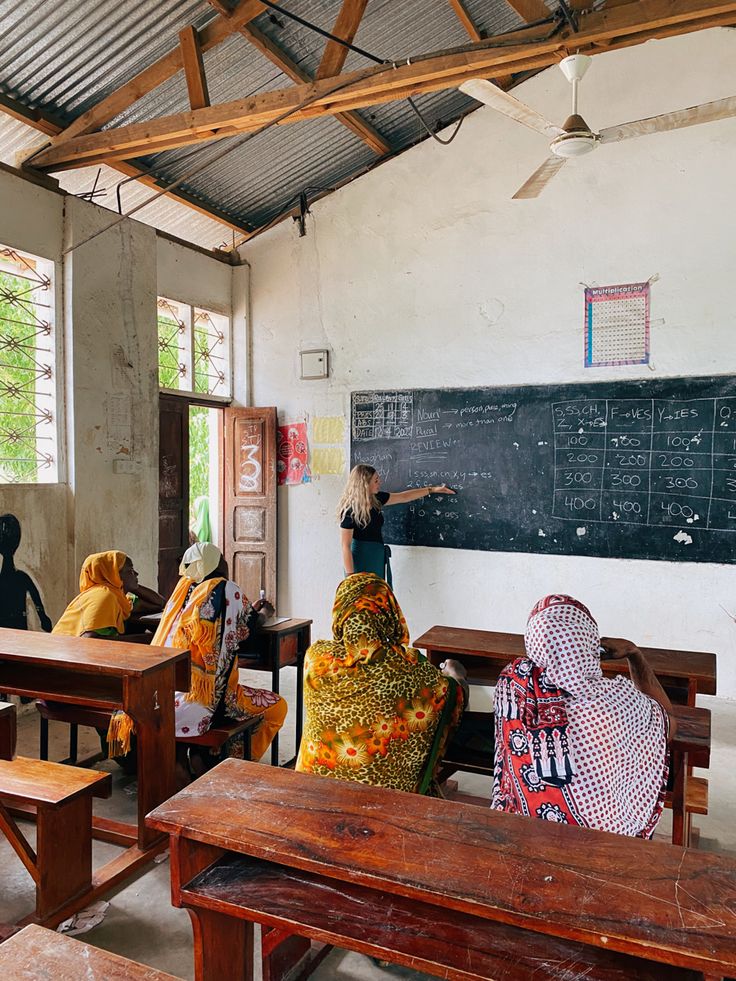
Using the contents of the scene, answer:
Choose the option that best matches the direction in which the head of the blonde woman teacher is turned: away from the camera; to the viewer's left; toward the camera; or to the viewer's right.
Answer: to the viewer's right

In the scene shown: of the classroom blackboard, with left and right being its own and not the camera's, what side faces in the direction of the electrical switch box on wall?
right

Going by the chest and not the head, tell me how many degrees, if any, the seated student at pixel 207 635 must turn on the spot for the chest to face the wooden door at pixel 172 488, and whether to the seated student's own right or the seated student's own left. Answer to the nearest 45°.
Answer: approximately 45° to the seated student's own left

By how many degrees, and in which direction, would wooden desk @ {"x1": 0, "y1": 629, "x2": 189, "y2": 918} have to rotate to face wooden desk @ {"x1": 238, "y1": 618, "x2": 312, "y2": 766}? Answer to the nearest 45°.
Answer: approximately 180°

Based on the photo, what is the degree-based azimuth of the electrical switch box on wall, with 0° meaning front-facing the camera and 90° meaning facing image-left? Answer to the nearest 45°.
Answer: approximately 0°

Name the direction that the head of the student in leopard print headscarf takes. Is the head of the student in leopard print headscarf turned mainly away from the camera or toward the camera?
away from the camera

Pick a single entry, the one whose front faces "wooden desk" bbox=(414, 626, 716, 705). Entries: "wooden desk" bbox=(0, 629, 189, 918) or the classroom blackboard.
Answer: the classroom blackboard

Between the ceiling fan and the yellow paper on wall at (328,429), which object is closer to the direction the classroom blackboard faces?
the ceiling fan

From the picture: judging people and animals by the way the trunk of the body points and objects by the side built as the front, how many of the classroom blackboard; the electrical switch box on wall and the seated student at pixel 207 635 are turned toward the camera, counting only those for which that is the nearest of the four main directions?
2

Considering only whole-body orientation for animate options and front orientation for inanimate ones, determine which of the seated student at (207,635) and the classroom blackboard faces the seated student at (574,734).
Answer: the classroom blackboard

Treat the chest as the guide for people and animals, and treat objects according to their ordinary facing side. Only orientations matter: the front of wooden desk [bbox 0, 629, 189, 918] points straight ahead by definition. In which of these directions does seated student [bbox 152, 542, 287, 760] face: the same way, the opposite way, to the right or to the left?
the opposite way

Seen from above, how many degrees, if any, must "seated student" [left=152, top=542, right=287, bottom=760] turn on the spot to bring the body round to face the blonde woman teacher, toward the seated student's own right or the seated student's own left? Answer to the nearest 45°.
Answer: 0° — they already face them
